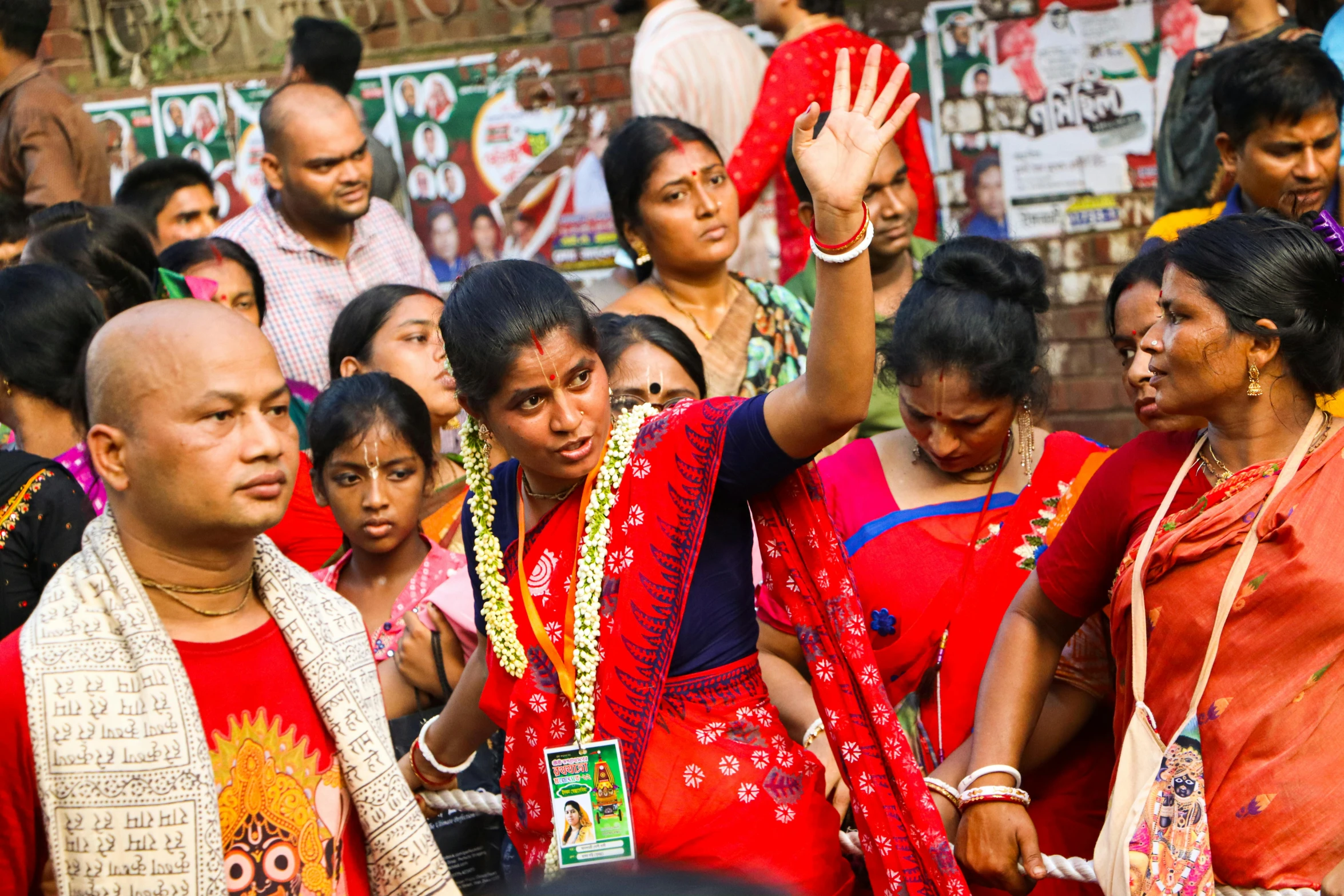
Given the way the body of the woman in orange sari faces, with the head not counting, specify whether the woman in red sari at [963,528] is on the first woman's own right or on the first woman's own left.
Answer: on the first woman's own right

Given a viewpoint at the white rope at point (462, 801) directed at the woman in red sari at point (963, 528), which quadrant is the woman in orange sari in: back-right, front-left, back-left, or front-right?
front-right

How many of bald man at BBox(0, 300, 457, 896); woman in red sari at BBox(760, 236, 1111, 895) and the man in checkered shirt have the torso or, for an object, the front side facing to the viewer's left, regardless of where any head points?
0

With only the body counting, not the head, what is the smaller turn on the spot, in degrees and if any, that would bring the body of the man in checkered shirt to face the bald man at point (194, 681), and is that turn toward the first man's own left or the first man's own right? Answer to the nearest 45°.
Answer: approximately 45° to the first man's own right

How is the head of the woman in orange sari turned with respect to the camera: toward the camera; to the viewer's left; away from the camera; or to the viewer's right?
to the viewer's left

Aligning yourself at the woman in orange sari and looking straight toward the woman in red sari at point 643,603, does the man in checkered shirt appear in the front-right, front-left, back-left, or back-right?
front-right

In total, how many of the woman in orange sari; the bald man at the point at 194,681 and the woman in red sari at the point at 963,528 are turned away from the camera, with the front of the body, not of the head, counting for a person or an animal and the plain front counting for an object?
0

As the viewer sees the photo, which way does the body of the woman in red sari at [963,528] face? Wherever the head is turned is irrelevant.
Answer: toward the camera

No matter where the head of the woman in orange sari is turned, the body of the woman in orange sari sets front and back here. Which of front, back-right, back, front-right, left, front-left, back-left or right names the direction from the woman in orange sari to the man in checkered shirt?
right

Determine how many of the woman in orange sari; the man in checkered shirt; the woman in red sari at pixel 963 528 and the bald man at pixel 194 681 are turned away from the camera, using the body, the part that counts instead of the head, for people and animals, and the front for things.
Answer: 0

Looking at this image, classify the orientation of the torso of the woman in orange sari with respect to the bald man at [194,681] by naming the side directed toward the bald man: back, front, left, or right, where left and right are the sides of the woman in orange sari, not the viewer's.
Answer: front

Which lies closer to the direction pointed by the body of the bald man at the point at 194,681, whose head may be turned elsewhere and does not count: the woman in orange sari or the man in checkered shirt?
the woman in orange sari

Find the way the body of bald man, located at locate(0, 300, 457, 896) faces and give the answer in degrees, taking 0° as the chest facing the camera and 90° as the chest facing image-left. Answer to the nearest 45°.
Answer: approximately 315°

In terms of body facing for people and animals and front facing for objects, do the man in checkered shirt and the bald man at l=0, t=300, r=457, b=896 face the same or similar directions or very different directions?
same or similar directions

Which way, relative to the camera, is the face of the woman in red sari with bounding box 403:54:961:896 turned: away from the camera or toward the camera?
toward the camera

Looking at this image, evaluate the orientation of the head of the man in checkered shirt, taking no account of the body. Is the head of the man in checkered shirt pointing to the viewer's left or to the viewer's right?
to the viewer's right

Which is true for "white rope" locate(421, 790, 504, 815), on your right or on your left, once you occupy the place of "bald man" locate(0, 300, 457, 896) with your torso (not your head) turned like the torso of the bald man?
on your left

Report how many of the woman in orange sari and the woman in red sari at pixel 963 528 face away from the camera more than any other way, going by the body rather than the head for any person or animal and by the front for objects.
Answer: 0

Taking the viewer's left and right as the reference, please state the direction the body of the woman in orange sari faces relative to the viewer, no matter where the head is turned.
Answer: facing the viewer and to the left of the viewer

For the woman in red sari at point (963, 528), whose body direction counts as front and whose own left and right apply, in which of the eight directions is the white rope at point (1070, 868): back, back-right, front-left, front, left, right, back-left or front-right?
front

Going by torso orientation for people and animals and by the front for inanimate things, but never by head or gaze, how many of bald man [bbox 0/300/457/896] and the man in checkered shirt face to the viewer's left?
0
